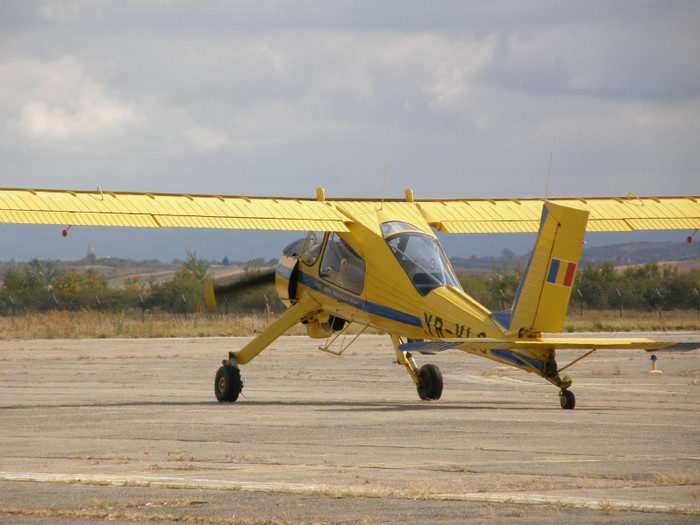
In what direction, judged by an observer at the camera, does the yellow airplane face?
facing away from the viewer and to the left of the viewer
